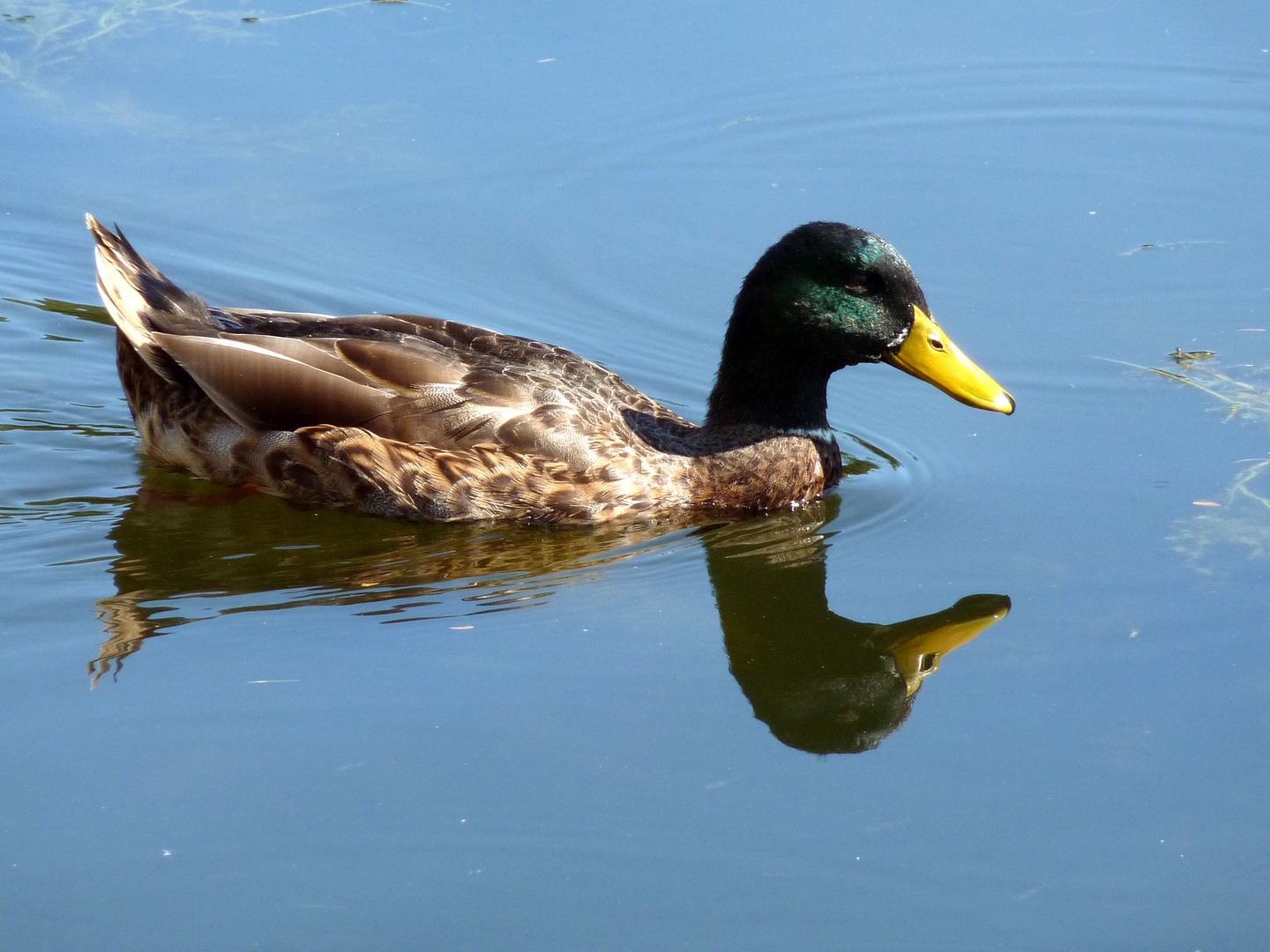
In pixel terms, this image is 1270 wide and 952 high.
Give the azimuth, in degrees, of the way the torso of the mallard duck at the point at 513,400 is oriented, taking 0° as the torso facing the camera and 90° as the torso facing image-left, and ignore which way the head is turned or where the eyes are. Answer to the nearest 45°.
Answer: approximately 270°

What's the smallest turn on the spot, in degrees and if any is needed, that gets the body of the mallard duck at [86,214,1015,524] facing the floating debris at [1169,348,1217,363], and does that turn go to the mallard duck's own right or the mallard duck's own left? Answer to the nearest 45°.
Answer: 0° — it already faces it
